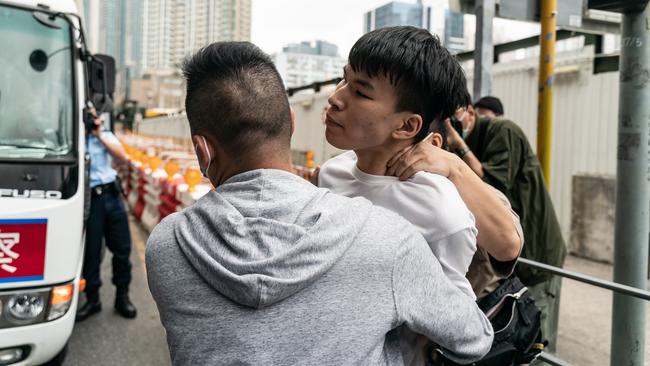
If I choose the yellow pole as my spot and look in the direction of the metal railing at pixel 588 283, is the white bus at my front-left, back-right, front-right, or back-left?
front-right

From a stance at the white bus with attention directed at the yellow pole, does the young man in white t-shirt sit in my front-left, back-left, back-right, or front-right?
front-right

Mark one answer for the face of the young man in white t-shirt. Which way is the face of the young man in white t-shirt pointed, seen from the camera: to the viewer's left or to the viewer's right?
to the viewer's left

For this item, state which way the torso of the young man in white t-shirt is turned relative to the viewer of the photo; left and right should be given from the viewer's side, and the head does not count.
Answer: facing the viewer and to the left of the viewer

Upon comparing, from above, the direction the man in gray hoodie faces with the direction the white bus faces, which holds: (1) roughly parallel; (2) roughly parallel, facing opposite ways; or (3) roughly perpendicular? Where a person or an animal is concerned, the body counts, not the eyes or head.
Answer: roughly parallel, facing opposite ways

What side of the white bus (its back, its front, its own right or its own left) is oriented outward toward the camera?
front

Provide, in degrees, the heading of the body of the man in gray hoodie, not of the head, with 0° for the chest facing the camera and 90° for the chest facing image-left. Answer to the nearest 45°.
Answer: approximately 180°

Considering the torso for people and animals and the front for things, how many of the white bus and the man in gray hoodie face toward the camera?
1

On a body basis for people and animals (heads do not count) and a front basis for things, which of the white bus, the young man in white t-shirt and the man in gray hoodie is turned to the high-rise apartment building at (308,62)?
the man in gray hoodie

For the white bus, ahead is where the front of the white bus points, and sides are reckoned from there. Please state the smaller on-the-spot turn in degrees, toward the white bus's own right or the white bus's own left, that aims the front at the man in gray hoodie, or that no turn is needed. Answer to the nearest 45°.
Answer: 0° — it already faces them

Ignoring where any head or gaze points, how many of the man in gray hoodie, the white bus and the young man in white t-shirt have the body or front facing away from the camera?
1

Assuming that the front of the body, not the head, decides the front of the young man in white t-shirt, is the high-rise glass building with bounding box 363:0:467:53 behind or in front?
behind

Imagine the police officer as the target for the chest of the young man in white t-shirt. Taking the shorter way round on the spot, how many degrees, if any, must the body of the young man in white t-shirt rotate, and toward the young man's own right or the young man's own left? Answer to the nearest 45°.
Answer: approximately 90° to the young man's own right

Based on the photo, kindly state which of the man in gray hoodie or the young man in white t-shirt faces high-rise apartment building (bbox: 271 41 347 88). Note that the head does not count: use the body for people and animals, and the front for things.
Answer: the man in gray hoodie
